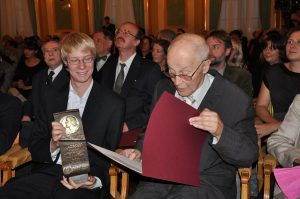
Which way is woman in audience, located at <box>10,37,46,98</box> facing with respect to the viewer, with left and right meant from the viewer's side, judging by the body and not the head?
facing the viewer and to the left of the viewer

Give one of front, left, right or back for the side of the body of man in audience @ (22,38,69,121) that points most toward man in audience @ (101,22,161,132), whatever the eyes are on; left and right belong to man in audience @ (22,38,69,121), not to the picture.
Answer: left

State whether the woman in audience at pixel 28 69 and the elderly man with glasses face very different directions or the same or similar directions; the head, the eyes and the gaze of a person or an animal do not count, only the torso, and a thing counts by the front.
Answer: same or similar directions

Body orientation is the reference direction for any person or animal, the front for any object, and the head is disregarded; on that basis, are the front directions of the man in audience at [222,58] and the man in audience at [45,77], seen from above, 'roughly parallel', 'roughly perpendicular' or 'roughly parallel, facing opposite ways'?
roughly parallel

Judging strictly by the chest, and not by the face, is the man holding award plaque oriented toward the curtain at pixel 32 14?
no

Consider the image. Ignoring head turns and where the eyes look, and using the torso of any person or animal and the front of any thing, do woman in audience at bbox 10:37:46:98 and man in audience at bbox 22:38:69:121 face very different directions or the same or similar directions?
same or similar directions

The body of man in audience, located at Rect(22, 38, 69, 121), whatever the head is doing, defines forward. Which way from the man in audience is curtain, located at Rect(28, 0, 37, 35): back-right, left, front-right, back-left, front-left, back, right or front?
back-right

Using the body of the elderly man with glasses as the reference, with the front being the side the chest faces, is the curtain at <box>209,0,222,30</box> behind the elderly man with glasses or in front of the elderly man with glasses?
behind

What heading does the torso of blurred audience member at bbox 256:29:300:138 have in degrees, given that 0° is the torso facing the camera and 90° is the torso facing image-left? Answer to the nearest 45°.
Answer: approximately 45°

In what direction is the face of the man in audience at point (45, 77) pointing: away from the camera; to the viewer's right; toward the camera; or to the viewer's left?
toward the camera

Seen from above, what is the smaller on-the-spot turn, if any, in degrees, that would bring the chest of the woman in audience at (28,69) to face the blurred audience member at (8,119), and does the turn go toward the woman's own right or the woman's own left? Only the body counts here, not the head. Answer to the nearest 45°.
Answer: approximately 45° to the woman's own left

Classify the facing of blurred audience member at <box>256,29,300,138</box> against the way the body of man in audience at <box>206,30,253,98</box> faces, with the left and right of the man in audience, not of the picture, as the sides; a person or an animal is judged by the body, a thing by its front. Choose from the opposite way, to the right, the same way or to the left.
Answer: the same way

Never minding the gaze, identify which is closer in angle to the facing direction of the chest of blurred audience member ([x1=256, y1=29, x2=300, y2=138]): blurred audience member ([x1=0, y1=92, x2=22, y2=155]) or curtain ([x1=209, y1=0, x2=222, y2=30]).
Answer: the blurred audience member
